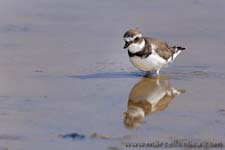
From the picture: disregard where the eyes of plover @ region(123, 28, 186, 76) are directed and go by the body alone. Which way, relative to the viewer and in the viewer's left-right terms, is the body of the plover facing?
facing the viewer and to the left of the viewer
